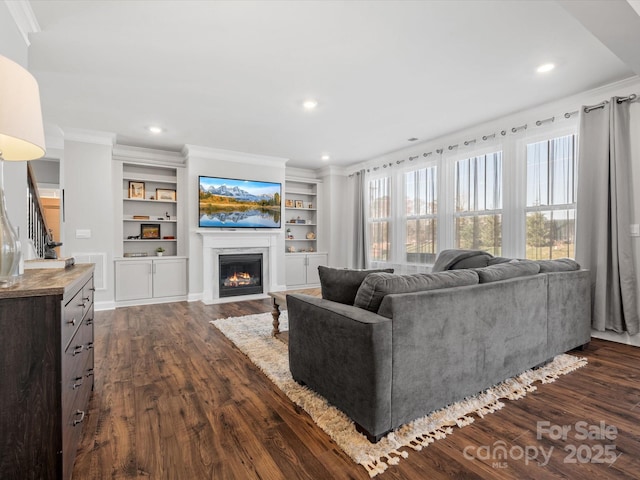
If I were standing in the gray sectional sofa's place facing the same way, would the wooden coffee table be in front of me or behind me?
in front

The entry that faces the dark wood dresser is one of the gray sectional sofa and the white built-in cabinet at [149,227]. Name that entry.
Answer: the white built-in cabinet

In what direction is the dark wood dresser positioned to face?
to the viewer's right

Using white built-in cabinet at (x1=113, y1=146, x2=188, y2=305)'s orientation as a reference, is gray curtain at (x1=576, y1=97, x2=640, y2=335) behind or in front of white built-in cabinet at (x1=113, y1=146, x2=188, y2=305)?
in front

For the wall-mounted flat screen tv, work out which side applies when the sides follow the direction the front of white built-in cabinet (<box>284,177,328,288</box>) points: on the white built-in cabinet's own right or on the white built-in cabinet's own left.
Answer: on the white built-in cabinet's own right

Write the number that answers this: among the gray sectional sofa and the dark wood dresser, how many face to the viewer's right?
1

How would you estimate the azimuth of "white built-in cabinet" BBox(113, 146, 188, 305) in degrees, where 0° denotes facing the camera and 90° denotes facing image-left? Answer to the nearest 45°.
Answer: approximately 0°

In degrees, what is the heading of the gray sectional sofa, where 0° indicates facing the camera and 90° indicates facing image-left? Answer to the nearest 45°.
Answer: approximately 135°

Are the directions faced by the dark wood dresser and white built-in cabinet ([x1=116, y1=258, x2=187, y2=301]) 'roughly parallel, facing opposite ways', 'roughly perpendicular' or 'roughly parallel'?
roughly perpendicular

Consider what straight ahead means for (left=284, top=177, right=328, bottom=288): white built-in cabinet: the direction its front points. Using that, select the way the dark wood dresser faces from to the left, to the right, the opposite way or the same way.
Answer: to the left

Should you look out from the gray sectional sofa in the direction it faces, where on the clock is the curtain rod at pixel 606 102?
The curtain rod is roughly at 3 o'clock from the gray sectional sofa.

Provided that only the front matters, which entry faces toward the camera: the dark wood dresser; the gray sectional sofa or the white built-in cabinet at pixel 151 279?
the white built-in cabinet

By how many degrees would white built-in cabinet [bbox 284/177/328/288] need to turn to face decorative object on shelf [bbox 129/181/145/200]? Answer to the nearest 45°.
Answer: approximately 90° to its right

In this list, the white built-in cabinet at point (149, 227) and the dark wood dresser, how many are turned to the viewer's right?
1

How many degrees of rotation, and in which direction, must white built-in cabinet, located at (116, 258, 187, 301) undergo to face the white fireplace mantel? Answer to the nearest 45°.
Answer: approximately 90° to its left
